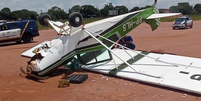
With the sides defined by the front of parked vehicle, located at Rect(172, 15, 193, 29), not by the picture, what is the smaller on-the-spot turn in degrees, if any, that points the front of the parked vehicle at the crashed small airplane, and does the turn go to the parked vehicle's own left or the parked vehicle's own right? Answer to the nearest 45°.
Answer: approximately 45° to the parked vehicle's own left

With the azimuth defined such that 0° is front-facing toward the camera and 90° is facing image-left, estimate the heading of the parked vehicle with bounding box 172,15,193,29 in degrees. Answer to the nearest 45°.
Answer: approximately 45°

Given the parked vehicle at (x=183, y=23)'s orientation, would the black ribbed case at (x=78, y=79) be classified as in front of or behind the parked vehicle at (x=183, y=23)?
in front

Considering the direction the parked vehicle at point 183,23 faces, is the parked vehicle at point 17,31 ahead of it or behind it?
ahead

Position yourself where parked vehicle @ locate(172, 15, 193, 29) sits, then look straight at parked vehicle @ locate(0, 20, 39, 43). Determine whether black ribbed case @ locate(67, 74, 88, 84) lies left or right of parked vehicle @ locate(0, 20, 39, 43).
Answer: left
